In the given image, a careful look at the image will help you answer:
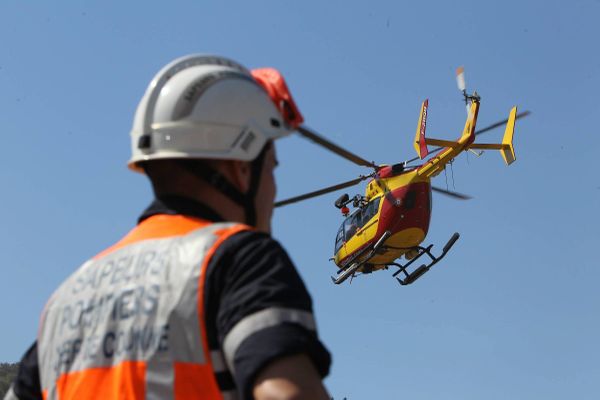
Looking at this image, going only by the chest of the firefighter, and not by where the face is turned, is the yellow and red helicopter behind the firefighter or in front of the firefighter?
in front

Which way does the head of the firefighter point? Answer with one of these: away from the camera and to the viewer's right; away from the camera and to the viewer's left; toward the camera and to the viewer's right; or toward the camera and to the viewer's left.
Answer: away from the camera and to the viewer's right

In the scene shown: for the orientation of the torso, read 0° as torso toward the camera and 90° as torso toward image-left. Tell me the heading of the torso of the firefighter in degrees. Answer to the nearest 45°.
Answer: approximately 225°
